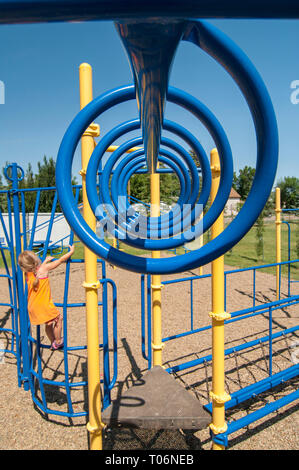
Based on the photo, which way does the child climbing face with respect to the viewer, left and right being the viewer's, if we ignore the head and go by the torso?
facing away from the viewer and to the right of the viewer

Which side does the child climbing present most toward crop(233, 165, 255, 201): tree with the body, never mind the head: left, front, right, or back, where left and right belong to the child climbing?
front

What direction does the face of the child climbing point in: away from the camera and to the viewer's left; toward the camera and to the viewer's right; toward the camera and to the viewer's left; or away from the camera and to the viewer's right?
away from the camera and to the viewer's right
